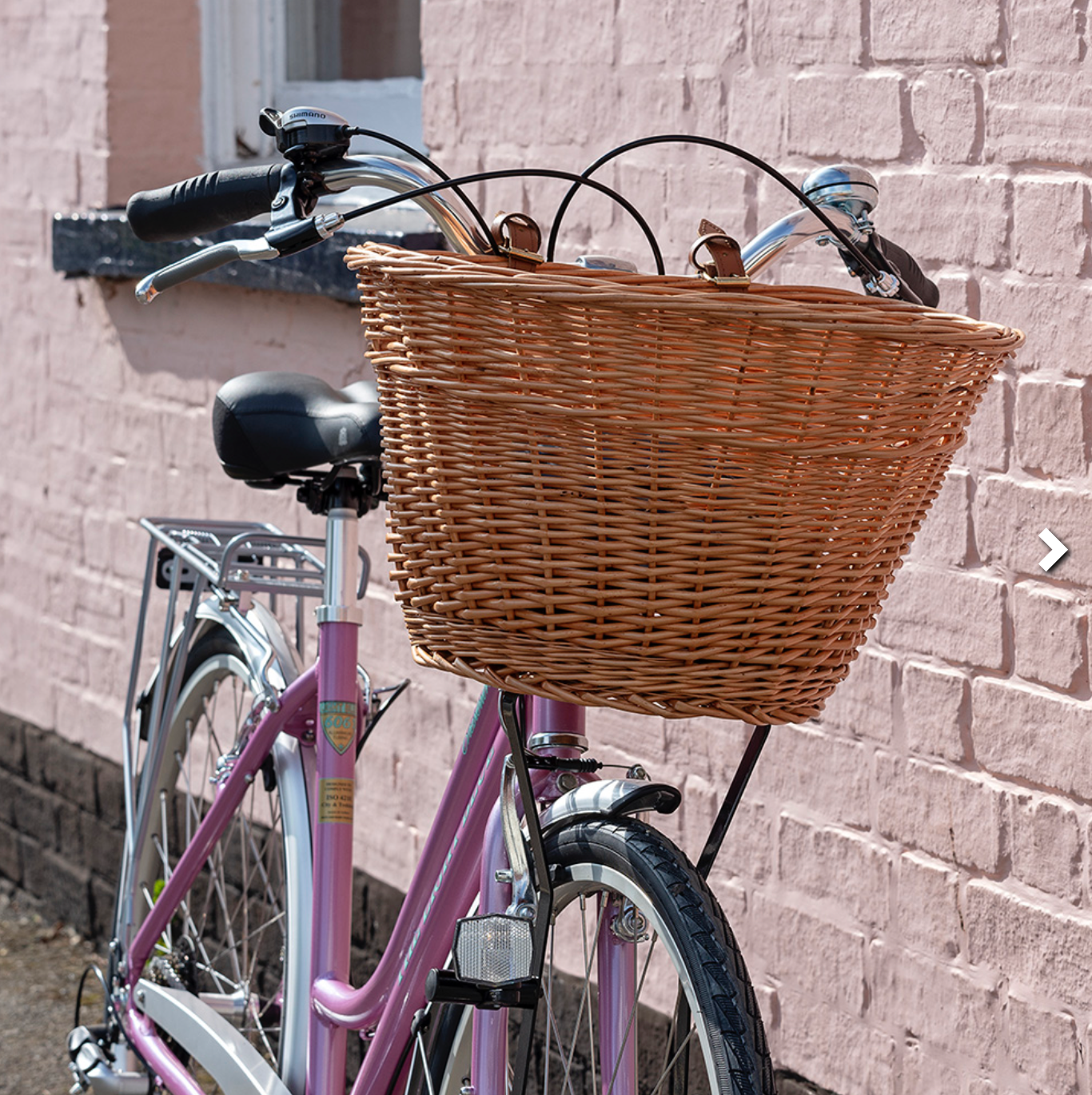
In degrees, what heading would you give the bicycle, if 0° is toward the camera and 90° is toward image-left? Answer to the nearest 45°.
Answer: approximately 315°
